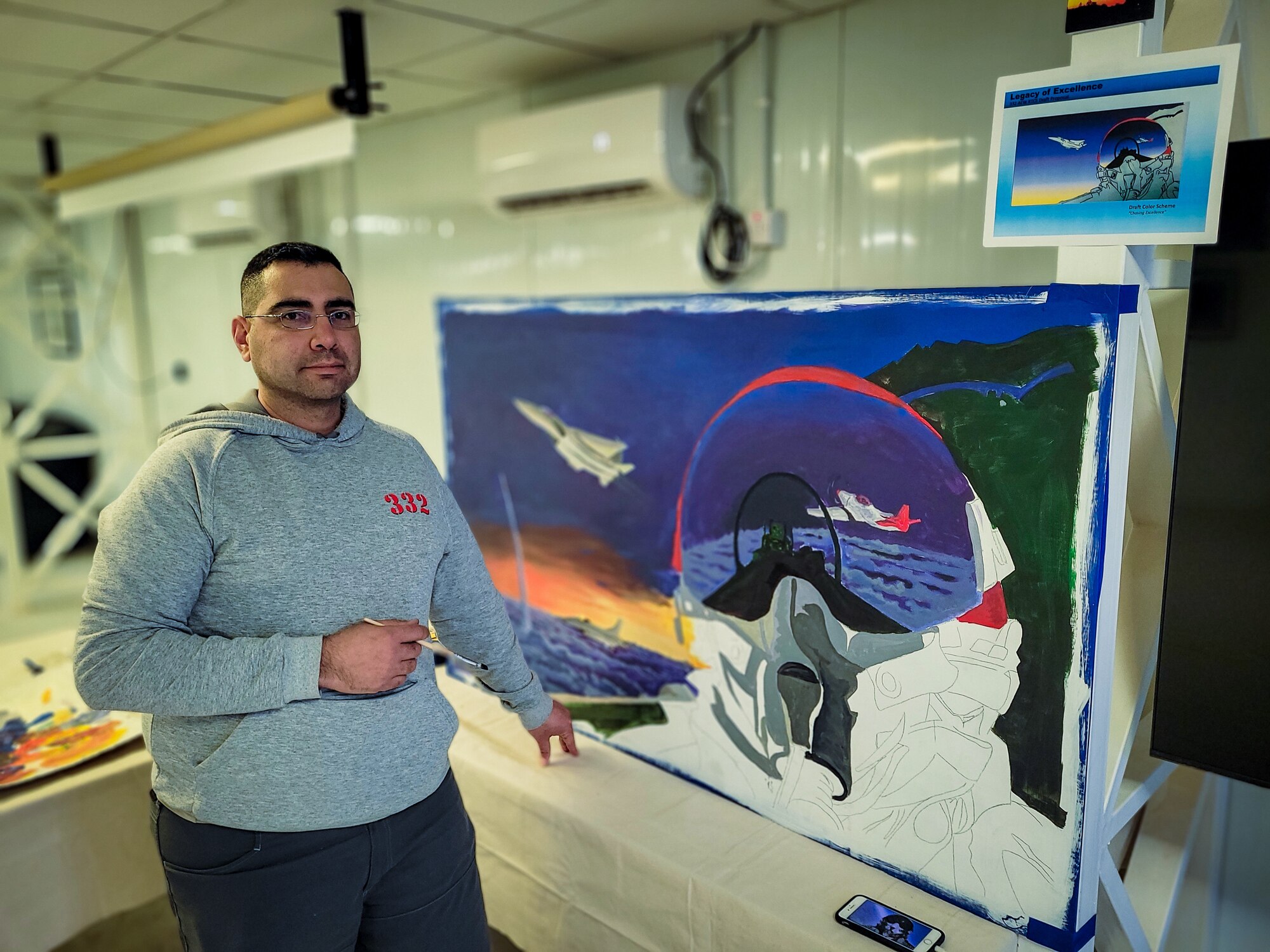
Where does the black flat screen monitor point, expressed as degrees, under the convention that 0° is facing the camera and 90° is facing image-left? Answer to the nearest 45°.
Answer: approximately 45°

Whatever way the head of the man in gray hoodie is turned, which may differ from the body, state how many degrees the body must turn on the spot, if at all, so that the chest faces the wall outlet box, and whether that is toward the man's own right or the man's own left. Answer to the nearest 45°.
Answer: approximately 90° to the man's own left

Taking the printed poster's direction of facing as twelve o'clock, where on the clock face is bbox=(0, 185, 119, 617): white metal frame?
The white metal frame is roughly at 2 o'clock from the printed poster.

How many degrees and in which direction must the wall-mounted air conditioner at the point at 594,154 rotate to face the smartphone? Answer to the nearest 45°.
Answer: approximately 45° to its left

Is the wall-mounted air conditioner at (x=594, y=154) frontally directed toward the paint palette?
yes

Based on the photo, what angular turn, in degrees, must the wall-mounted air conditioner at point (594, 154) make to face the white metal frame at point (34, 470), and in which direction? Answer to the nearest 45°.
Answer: approximately 90° to its right

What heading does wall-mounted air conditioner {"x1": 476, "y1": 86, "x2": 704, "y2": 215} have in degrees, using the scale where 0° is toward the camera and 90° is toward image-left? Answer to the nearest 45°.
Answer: approximately 45°

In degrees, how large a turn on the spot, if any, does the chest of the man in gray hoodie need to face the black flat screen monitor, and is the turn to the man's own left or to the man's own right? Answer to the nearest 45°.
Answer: approximately 45° to the man's own left

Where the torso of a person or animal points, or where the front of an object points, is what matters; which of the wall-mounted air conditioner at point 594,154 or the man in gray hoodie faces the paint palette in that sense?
the wall-mounted air conditioner

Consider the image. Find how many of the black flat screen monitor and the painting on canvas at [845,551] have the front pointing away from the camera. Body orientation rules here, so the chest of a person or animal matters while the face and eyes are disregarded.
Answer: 0

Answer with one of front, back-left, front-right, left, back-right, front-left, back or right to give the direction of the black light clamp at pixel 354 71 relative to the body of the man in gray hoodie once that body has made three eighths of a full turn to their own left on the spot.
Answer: front

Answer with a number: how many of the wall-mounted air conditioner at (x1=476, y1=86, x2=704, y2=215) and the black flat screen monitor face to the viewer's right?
0

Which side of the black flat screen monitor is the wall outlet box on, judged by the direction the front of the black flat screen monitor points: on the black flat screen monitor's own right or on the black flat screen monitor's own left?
on the black flat screen monitor's own right

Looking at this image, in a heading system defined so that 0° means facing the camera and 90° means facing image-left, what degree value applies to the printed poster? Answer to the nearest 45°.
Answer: approximately 45°

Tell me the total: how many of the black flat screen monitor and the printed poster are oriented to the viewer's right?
0

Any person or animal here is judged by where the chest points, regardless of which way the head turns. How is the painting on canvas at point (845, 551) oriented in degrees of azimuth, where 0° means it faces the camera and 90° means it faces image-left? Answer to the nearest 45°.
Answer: approximately 45°
